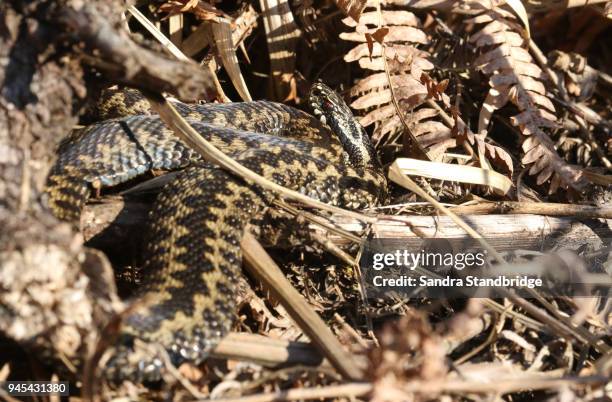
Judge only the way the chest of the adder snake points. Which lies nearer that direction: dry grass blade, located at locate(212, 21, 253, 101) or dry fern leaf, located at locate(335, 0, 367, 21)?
the dry grass blade

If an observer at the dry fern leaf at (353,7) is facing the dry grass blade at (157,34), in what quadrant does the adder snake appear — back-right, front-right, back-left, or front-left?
front-left

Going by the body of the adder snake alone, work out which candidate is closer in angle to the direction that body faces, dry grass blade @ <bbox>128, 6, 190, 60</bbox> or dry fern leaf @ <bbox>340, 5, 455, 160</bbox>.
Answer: the dry grass blade

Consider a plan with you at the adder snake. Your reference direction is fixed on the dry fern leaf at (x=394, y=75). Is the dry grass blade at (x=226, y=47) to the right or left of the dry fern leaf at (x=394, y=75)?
left

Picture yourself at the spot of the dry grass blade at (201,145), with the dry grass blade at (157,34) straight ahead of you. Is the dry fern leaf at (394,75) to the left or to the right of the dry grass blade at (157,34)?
right

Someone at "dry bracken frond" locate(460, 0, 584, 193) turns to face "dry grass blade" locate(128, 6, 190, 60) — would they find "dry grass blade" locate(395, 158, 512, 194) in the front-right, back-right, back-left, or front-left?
front-left

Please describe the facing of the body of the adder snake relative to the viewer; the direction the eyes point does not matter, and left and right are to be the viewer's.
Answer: facing away from the viewer and to the left of the viewer

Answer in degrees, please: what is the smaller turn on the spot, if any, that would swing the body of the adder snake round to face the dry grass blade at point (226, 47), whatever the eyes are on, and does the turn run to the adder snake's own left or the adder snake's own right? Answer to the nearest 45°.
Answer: approximately 45° to the adder snake's own right

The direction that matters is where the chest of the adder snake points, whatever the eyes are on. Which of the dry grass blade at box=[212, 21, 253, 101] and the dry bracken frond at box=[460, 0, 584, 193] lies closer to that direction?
the dry grass blade
